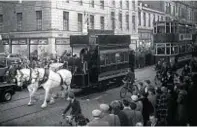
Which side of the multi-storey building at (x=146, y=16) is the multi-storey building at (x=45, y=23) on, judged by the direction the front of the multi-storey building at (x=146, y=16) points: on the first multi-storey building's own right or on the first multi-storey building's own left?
on the first multi-storey building's own right

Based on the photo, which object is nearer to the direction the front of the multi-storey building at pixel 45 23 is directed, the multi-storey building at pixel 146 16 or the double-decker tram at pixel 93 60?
the double-decker tram

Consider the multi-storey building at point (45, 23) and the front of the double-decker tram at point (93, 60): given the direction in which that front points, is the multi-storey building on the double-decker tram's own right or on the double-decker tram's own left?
on the double-decker tram's own right

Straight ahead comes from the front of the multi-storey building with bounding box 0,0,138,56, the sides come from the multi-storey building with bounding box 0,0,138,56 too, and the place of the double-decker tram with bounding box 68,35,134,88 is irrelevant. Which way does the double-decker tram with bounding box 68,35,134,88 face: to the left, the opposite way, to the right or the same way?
to the right

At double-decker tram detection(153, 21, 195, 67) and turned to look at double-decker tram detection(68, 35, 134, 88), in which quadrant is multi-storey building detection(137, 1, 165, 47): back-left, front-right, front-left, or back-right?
back-right

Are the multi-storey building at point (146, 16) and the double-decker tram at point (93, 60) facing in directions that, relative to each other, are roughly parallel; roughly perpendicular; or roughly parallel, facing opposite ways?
roughly perpendicular

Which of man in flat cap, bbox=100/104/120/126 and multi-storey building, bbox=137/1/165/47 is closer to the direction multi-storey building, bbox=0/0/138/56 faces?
the man in flat cap

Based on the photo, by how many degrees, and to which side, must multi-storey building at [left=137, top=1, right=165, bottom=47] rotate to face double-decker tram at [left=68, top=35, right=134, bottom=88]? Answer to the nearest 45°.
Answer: approximately 45° to its right

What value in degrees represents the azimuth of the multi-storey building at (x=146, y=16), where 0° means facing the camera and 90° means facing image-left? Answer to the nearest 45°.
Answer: approximately 315°

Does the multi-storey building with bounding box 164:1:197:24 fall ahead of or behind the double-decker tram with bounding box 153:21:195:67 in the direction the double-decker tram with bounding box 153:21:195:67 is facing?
behind
